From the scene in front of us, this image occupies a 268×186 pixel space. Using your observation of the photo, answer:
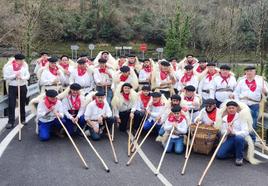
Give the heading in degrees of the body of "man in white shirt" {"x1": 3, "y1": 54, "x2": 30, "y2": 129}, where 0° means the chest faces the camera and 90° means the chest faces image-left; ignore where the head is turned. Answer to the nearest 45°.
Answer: approximately 0°

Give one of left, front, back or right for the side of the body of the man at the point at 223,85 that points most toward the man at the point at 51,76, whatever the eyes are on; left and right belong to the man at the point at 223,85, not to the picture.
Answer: right

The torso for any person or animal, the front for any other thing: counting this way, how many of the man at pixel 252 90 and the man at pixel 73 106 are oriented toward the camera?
2

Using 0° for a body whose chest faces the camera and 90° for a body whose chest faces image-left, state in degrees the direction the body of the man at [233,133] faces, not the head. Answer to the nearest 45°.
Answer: approximately 45°

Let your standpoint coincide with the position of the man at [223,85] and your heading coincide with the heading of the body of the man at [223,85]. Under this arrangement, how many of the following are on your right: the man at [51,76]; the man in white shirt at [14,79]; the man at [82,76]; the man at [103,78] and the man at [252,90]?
4

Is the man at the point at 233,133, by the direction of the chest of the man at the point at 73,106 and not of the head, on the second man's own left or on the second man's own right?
on the second man's own left

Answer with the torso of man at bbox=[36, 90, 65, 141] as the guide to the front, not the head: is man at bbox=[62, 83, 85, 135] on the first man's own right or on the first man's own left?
on the first man's own left

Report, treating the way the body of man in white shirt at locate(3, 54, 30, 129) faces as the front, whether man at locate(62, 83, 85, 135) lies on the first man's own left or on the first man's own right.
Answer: on the first man's own left
